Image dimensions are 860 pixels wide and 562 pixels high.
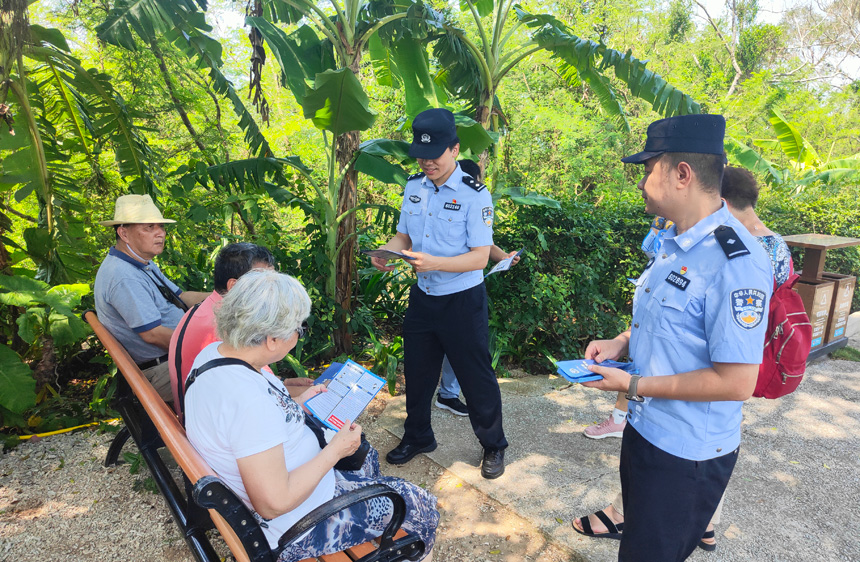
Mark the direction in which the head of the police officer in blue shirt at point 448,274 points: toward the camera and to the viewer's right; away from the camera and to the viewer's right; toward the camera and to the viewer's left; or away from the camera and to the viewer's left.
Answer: toward the camera and to the viewer's left

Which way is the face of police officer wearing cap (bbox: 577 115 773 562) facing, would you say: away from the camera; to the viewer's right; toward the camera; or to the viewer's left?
to the viewer's left

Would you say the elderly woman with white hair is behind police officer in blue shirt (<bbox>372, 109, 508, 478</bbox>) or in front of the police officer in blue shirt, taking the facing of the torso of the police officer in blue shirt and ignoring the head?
in front

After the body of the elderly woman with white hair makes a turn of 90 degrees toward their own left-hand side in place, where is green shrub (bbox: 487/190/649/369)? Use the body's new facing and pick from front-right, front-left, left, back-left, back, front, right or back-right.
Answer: right

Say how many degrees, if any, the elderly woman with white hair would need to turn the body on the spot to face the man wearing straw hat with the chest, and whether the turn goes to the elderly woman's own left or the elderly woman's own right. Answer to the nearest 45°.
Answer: approximately 90° to the elderly woman's own left

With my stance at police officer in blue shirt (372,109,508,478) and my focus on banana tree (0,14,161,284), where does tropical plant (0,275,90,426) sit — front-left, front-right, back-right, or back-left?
front-left

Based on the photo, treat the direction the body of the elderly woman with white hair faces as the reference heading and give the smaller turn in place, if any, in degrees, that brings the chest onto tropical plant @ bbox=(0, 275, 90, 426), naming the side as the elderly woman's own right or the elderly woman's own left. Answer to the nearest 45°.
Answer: approximately 90° to the elderly woman's own left

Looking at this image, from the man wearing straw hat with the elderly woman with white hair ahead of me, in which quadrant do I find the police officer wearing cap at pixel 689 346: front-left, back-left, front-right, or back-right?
front-left

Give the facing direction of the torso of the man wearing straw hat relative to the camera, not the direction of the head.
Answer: to the viewer's right

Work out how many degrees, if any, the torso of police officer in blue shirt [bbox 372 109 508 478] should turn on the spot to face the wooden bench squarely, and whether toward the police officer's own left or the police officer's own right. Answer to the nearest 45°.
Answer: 0° — they already face it

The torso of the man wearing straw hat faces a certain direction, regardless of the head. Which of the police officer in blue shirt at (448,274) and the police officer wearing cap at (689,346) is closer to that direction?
the police officer in blue shirt

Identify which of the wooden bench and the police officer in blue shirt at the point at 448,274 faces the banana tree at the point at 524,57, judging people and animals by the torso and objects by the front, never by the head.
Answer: the wooden bench

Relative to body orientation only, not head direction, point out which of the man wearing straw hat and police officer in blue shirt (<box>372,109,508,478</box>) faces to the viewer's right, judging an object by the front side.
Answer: the man wearing straw hat

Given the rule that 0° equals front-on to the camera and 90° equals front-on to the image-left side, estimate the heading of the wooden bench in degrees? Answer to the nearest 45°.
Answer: approximately 225°

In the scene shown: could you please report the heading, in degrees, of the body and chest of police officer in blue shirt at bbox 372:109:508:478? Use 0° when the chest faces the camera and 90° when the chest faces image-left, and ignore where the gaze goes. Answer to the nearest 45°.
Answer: approximately 45°

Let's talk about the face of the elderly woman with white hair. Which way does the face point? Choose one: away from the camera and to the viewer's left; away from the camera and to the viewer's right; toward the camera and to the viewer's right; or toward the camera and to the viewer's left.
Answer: away from the camera and to the viewer's right

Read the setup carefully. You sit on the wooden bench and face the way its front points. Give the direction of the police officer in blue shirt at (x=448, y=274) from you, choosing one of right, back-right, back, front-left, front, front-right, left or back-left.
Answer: front

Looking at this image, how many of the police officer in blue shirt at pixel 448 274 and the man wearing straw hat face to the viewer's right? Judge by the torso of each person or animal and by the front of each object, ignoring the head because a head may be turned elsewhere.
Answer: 1

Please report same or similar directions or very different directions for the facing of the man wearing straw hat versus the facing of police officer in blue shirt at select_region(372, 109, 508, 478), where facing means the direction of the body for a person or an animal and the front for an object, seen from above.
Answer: very different directions

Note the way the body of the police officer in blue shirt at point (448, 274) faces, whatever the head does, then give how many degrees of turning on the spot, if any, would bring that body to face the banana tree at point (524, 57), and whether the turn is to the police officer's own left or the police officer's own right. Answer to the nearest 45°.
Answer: approximately 135° to the police officer's own right

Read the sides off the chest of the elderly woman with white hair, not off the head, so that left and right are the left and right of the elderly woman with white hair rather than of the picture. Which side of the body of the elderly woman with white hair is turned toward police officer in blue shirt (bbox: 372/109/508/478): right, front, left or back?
front
